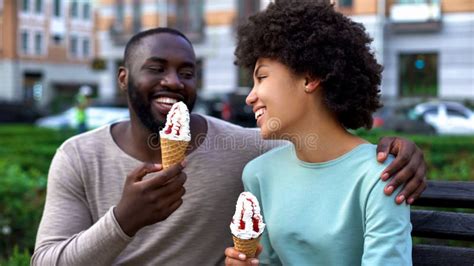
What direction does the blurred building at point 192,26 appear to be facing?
toward the camera

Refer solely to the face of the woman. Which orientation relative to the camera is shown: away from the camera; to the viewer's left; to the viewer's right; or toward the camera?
to the viewer's left

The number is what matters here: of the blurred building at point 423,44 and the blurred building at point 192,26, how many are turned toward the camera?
2

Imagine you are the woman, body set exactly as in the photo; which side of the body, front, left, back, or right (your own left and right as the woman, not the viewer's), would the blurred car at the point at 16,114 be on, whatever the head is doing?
right

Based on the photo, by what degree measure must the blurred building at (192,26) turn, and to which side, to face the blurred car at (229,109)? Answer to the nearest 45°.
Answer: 0° — it already faces it

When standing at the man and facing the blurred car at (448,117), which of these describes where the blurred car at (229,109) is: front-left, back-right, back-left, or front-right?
front-left

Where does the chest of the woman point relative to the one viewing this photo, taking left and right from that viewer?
facing the viewer and to the left of the viewer

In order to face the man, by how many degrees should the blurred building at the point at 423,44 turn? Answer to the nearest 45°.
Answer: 0° — it already faces them

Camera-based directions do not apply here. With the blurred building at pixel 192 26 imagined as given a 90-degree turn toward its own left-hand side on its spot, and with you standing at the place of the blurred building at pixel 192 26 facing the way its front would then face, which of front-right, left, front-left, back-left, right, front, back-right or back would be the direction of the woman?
right

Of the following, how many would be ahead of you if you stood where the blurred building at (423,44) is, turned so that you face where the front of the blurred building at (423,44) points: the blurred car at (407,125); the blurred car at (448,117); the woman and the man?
4

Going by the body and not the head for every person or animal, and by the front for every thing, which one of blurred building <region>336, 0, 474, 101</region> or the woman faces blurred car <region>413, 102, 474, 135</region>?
the blurred building

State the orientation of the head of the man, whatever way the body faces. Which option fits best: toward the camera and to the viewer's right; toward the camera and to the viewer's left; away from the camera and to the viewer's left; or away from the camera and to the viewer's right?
toward the camera and to the viewer's right

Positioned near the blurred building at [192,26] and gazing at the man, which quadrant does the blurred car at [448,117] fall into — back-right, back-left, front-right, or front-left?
front-left

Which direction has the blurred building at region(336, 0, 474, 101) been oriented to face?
toward the camera

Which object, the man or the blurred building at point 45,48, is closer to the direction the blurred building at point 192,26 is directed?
the man

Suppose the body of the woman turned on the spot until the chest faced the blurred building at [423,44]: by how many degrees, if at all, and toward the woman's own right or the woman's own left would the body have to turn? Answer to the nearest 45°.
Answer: approximately 135° to the woman's own right

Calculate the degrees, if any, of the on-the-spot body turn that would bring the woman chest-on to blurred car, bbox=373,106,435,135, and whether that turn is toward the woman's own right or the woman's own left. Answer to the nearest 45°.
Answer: approximately 135° to the woman's own right
